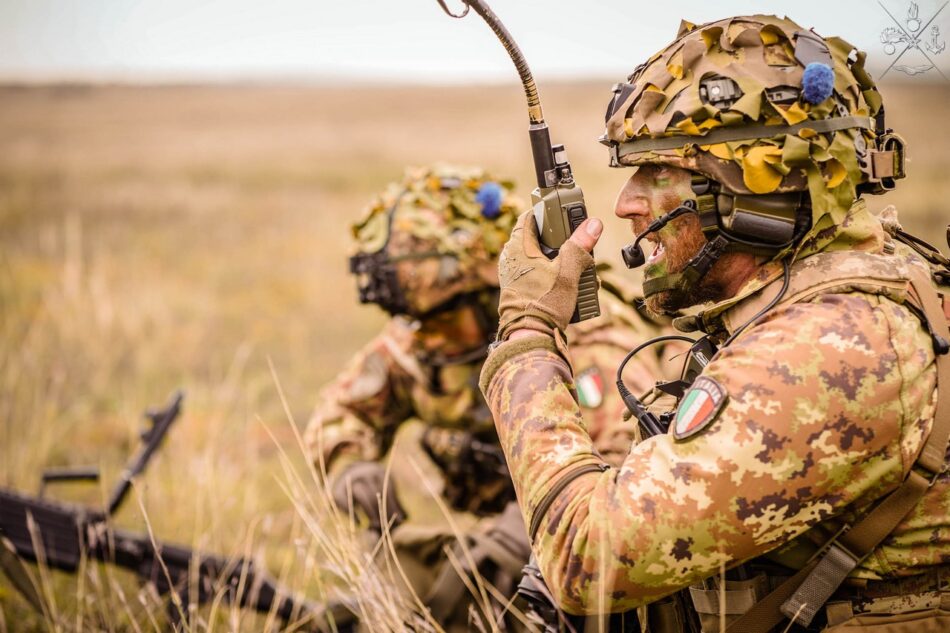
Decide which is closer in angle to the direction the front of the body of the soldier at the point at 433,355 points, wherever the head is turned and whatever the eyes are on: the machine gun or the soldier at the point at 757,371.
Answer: the machine gun

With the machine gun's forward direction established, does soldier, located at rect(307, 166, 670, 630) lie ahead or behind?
behind

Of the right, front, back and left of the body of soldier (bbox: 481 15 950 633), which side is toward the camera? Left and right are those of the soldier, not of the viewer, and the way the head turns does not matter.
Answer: left

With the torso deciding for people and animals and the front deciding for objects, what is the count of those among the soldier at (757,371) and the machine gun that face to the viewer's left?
2

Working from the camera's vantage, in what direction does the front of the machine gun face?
facing to the left of the viewer

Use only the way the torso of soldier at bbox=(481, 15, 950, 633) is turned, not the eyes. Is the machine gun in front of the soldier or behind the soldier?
in front

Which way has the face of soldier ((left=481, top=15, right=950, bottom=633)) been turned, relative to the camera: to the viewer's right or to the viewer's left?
to the viewer's left
